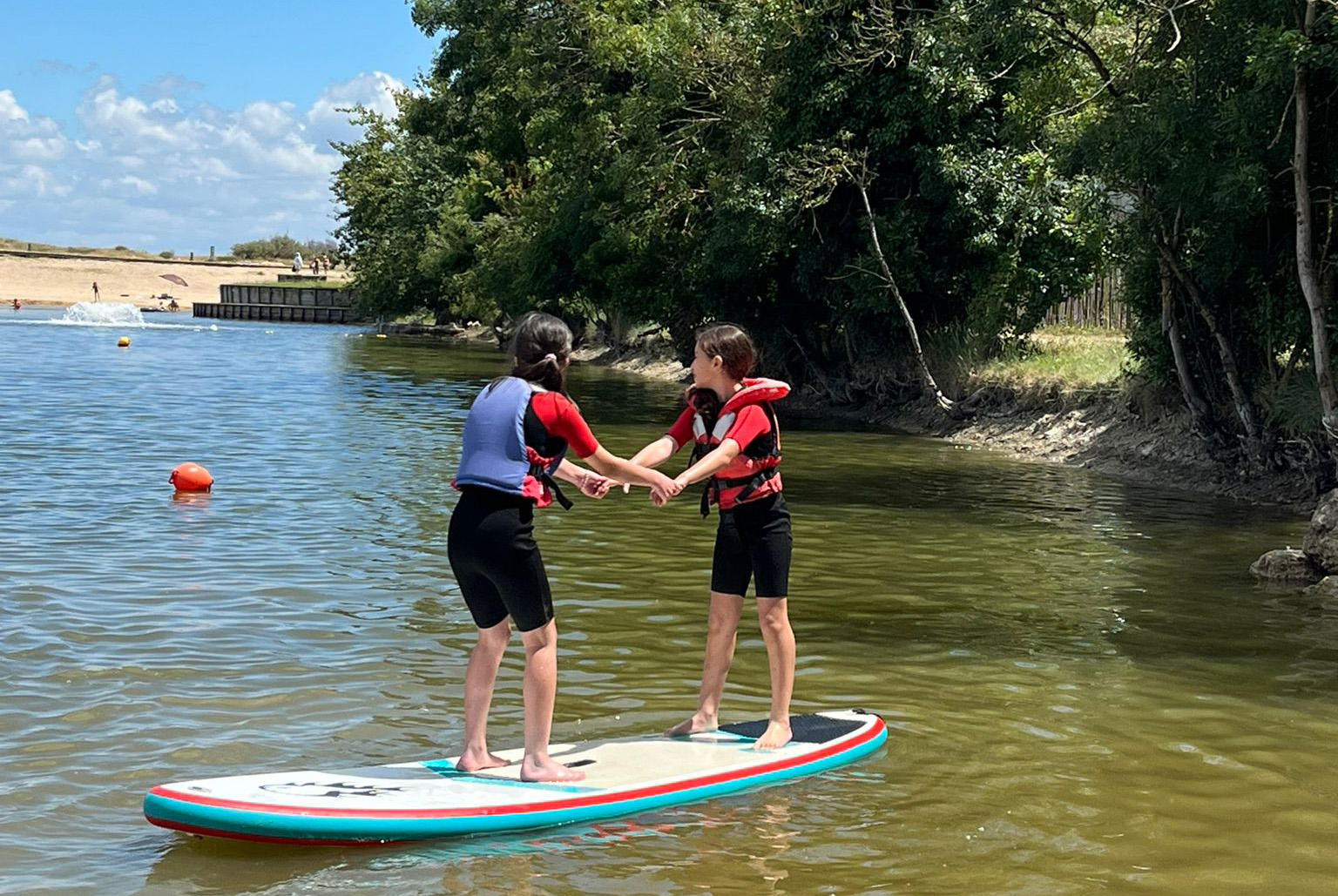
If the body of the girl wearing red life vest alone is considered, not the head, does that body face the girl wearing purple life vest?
yes

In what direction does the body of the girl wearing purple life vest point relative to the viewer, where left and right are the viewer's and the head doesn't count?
facing away from the viewer and to the right of the viewer

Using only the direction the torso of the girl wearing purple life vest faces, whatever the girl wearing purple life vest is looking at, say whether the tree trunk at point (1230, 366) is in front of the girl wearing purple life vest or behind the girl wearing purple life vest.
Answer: in front

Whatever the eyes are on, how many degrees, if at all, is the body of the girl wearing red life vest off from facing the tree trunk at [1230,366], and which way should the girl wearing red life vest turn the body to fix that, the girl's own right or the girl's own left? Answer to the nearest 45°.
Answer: approximately 180°

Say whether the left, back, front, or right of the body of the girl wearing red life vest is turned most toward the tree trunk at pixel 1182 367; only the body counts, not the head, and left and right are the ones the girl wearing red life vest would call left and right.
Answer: back

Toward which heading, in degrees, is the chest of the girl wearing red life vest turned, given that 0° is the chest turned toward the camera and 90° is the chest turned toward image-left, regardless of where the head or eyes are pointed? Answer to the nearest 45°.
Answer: approximately 45°

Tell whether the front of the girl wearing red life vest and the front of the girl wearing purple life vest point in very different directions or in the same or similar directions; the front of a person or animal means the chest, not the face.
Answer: very different directions

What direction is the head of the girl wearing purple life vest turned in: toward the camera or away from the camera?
away from the camera

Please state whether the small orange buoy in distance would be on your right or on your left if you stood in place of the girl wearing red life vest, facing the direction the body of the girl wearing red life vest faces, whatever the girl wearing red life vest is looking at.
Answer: on your right
